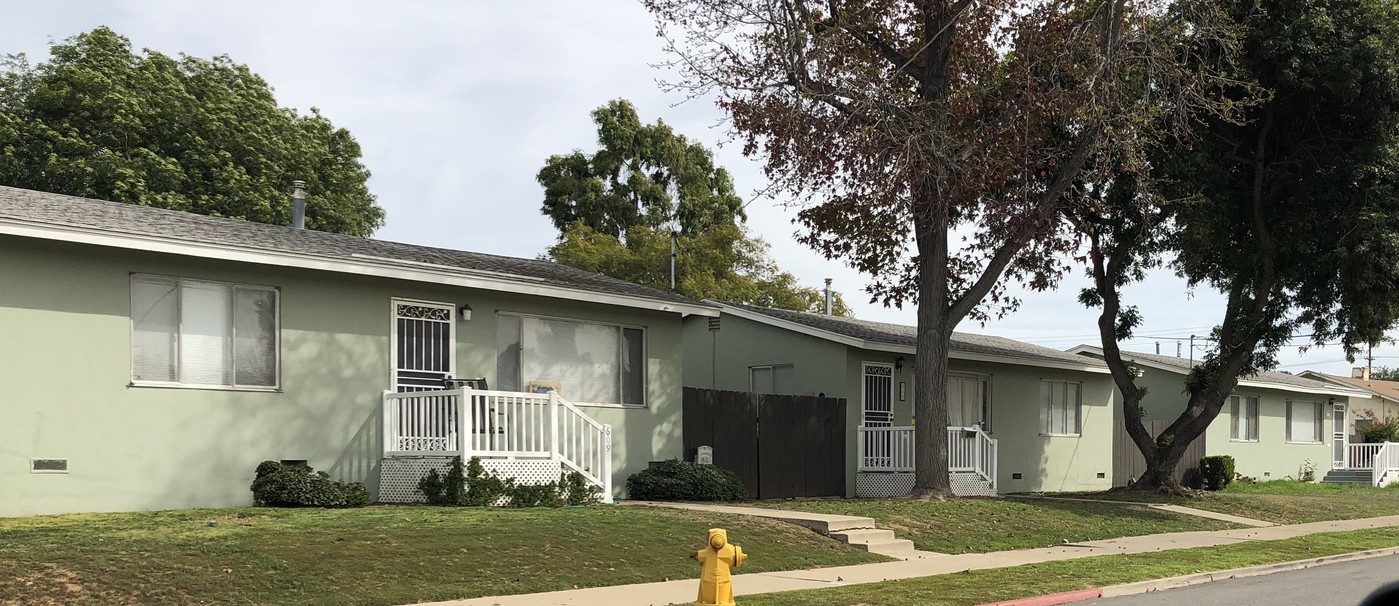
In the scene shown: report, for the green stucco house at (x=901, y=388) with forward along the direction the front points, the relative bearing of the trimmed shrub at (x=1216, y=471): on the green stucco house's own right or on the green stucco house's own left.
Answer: on the green stucco house's own left

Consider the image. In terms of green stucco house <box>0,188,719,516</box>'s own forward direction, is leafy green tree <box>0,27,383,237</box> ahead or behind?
behind

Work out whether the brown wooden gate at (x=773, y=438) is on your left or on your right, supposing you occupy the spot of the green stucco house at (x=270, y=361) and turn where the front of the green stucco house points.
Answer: on your left

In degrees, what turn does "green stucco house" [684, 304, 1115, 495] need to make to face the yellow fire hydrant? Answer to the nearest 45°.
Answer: approximately 45° to its right

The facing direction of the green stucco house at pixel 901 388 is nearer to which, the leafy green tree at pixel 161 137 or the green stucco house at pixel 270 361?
the green stucco house

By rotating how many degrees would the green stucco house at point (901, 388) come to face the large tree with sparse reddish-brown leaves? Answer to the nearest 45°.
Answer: approximately 45° to its right
